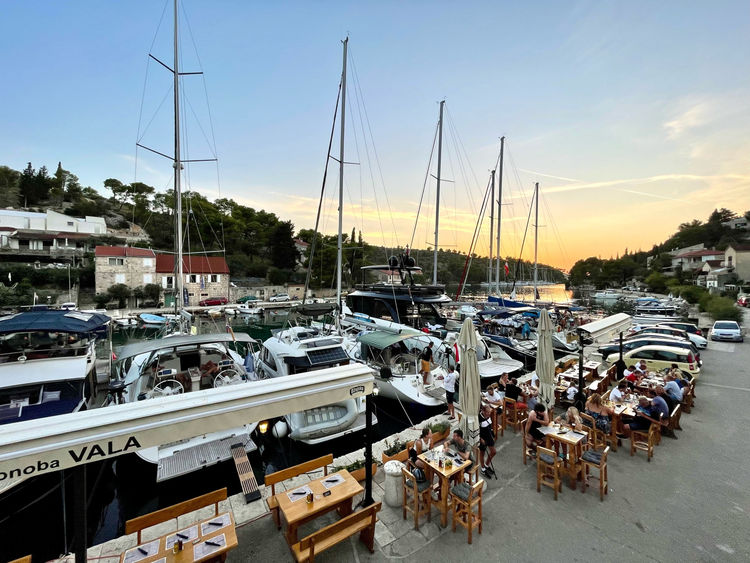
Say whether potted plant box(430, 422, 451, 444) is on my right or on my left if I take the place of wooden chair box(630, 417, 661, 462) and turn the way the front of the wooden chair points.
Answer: on my left

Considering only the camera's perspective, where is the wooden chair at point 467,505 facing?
facing away from the viewer and to the left of the viewer

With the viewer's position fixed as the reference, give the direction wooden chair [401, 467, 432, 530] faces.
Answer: facing away from the viewer and to the right of the viewer

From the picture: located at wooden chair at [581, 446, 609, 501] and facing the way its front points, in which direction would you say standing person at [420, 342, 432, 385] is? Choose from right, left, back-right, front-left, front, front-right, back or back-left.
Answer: front

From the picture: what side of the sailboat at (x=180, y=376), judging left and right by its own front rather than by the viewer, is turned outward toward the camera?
back

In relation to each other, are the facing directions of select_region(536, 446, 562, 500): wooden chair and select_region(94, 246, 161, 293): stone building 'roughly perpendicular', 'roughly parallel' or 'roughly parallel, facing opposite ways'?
roughly perpendicular

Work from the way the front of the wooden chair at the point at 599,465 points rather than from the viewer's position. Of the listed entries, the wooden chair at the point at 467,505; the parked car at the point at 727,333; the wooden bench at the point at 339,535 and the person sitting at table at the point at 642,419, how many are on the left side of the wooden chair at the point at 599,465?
2

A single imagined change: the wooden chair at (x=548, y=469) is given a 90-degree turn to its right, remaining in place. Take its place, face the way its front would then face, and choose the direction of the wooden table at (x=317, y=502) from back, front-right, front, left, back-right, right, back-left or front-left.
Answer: right

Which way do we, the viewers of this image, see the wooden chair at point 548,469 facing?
facing away from the viewer and to the right of the viewer

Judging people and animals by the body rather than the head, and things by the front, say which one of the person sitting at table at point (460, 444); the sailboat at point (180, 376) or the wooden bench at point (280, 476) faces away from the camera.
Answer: the sailboat

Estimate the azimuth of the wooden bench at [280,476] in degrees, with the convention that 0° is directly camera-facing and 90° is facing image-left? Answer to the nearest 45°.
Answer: approximately 315°
